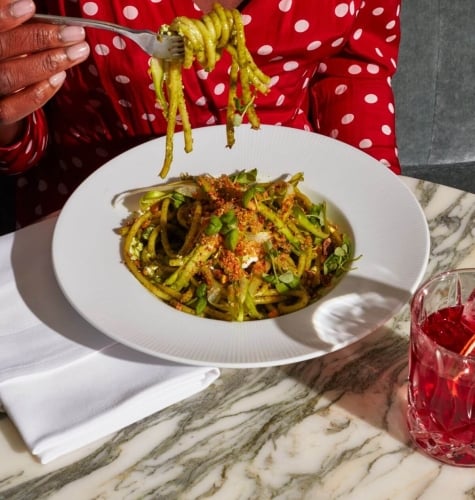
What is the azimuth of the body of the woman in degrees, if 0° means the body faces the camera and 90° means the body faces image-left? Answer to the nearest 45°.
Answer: approximately 0°

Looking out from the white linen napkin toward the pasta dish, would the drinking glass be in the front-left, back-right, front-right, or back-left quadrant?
front-right

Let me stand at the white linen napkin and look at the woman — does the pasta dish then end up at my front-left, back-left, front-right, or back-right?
front-right

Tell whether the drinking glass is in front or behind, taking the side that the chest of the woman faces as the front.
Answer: in front

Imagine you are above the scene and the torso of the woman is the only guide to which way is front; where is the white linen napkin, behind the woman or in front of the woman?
in front
